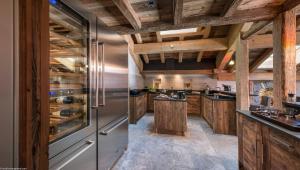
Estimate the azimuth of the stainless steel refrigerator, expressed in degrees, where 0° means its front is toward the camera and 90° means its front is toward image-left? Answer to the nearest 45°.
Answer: approximately 315°

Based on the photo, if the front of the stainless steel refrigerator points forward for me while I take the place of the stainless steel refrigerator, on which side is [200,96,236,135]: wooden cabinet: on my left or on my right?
on my left

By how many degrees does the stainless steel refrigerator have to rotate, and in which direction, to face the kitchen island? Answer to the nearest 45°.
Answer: approximately 90° to its left

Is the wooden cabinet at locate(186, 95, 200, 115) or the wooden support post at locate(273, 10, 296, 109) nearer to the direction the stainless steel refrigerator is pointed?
the wooden support post

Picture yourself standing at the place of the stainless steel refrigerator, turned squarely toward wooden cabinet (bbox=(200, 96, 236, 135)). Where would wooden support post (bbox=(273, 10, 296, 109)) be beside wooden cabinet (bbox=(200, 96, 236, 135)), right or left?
right

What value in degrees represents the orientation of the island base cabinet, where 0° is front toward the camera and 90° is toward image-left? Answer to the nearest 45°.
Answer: approximately 45°
